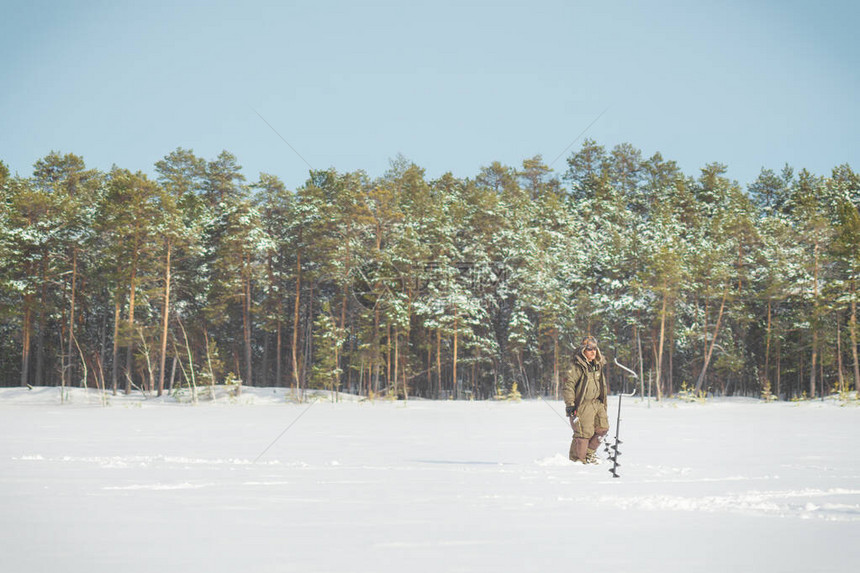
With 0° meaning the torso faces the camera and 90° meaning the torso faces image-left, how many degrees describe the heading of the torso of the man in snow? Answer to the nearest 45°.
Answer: approximately 315°
